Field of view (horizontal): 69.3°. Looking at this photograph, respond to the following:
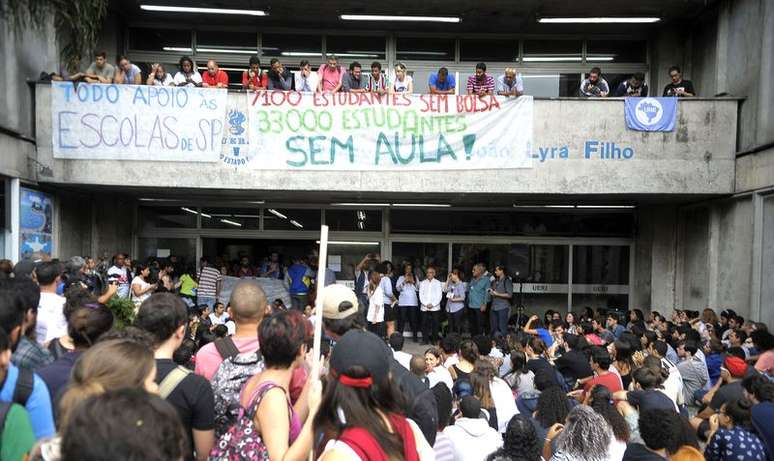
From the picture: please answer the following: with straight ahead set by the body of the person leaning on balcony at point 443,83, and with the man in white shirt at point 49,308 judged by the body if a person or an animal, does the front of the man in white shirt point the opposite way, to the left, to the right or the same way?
the opposite way

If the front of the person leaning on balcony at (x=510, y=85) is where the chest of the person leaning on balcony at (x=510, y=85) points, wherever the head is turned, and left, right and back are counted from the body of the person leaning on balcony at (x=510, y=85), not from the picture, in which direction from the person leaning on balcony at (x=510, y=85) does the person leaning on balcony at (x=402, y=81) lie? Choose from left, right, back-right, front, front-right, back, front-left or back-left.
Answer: right

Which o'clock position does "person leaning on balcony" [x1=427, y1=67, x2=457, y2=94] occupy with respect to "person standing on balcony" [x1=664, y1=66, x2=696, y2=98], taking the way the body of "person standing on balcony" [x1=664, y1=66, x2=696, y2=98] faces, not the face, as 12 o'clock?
"person leaning on balcony" [x1=427, y1=67, x2=457, y2=94] is roughly at 2 o'clock from "person standing on balcony" [x1=664, y1=66, x2=696, y2=98].

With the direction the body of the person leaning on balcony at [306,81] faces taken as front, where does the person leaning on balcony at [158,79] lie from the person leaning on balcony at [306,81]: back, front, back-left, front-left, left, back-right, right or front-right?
right

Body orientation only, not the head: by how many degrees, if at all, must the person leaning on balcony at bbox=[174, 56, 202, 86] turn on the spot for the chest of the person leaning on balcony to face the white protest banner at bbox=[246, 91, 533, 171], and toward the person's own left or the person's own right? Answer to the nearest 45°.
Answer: approximately 45° to the person's own left

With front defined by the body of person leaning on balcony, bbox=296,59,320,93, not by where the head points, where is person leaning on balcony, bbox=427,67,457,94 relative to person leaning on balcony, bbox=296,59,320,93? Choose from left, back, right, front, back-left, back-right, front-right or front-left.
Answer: left

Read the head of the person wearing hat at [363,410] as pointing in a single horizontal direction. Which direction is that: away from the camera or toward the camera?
away from the camera

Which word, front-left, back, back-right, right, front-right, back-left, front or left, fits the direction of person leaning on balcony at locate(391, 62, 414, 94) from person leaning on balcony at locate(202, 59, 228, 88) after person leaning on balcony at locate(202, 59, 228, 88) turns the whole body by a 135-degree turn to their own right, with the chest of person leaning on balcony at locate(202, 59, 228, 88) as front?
back-right

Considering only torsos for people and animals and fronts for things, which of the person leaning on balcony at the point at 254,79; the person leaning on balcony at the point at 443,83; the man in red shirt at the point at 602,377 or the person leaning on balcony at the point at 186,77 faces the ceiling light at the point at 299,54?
the man in red shirt

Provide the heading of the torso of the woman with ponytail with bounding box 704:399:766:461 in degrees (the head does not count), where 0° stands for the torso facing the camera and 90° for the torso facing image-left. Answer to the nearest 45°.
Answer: approximately 135°

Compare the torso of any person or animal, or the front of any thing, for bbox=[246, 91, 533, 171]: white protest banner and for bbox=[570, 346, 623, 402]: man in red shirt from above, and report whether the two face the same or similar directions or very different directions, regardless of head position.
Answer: very different directions

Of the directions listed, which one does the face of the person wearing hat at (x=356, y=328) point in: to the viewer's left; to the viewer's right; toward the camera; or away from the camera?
away from the camera

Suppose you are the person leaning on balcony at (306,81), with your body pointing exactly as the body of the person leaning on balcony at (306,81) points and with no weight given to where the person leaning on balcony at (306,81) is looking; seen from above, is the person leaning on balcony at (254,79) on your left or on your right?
on your right

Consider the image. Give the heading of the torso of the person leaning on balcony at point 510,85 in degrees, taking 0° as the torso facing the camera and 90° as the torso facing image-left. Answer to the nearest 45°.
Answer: approximately 0°

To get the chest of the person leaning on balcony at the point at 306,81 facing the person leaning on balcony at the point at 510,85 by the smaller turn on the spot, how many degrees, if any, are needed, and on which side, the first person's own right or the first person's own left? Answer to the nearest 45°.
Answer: approximately 90° to the first person's own left

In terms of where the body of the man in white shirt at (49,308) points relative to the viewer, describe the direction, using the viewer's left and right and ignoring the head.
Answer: facing away from the viewer and to the right of the viewer
